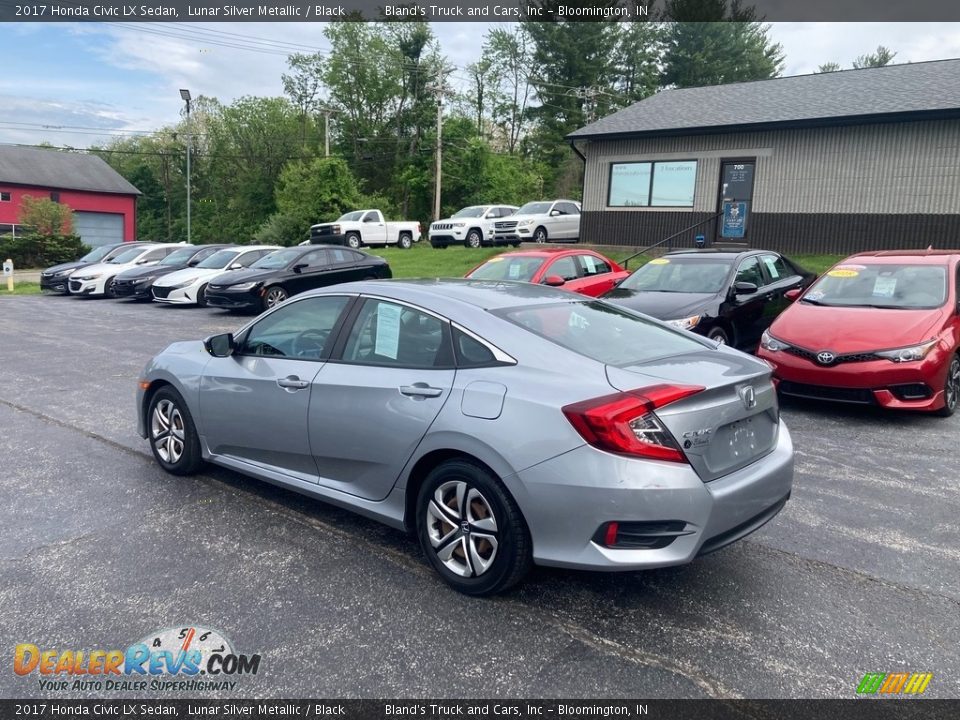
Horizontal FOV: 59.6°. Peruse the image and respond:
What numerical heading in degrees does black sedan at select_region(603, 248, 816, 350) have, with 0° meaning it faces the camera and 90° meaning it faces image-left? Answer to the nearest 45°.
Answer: approximately 45°

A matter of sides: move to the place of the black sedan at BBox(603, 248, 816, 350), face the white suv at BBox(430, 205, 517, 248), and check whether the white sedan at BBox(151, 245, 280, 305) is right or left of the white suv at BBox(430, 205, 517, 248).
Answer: left

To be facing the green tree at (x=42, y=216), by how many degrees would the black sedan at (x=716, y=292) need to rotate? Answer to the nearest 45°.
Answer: approximately 90° to its right

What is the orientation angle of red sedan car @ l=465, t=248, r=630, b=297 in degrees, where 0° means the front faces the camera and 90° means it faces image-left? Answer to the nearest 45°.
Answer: approximately 45°

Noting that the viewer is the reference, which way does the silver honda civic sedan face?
facing away from the viewer and to the left of the viewer

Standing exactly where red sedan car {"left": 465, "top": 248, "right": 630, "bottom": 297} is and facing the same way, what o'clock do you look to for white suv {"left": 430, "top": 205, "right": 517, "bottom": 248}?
The white suv is roughly at 4 o'clock from the red sedan car.

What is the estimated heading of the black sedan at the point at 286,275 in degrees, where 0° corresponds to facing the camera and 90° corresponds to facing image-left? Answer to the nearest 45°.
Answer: approximately 45°

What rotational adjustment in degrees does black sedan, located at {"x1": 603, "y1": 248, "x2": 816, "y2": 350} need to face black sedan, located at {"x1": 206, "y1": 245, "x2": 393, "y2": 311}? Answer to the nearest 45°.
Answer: approximately 90° to its right
